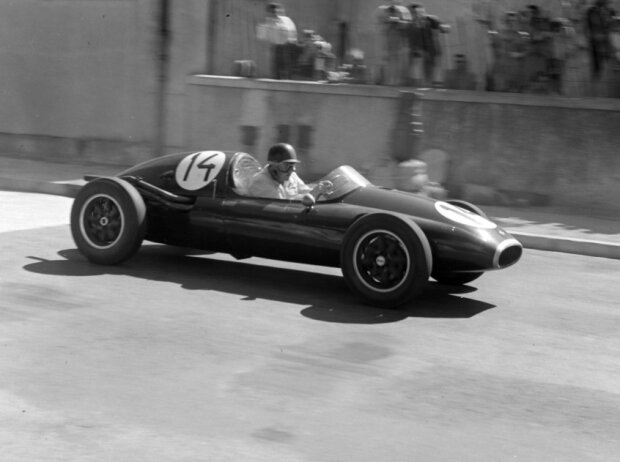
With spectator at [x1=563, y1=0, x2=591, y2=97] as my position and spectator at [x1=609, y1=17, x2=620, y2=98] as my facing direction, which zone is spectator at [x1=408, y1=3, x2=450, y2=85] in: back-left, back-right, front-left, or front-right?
back-left

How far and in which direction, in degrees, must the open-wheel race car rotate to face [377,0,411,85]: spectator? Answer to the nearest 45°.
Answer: approximately 135° to its left

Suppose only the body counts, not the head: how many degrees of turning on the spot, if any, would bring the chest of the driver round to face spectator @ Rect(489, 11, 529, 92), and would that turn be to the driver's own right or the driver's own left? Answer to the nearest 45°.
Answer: approximately 90° to the driver's own left

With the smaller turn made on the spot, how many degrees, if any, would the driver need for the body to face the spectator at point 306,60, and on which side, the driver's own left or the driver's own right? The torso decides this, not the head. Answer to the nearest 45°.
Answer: approximately 135° to the driver's own left

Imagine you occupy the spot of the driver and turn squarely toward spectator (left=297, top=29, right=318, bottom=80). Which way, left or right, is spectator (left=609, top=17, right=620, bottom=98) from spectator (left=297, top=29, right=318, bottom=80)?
right

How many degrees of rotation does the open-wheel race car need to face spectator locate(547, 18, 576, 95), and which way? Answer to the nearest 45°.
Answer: approximately 90° to its left

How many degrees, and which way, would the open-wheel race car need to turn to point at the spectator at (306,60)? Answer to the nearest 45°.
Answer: approximately 135° to its left

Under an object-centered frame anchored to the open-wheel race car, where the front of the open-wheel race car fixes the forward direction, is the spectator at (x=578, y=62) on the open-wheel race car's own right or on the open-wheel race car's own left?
on the open-wheel race car's own left

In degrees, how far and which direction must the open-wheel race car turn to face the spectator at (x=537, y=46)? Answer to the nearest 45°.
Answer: approximately 90° to its left

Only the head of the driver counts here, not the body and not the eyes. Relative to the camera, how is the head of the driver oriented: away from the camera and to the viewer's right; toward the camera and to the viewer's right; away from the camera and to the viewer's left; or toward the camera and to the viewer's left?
toward the camera and to the viewer's right

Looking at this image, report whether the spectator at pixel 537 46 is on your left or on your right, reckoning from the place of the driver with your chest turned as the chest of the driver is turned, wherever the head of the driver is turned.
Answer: on your left

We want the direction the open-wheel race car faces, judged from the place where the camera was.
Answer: facing the viewer and to the right of the viewer

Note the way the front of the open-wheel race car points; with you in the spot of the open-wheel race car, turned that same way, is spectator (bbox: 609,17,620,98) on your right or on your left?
on your left

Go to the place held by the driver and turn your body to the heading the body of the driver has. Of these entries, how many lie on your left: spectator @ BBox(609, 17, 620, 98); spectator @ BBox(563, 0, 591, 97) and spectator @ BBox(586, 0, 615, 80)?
3
